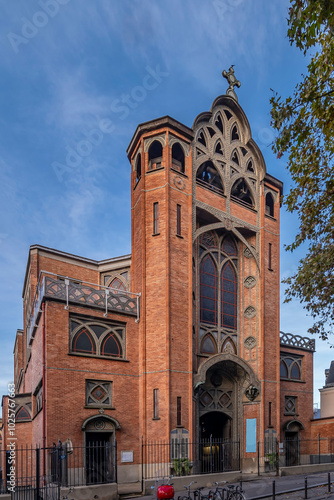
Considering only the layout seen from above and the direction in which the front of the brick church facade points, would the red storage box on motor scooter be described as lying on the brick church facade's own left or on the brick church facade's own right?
on the brick church facade's own right

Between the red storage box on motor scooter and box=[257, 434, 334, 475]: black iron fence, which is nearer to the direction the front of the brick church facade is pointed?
the red storage box on motor scooter

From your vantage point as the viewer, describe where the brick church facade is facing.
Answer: facing the viewer and to the right of the viewer
